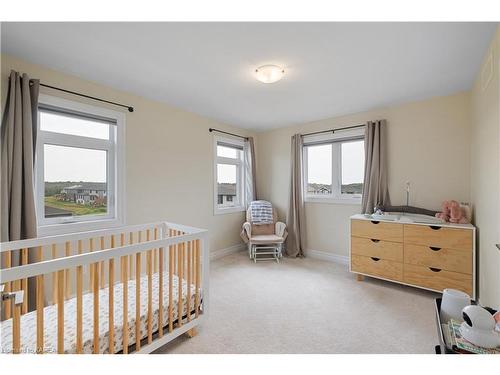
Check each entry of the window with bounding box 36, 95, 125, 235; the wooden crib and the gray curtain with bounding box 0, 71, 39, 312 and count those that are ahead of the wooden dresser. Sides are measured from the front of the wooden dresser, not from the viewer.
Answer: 3

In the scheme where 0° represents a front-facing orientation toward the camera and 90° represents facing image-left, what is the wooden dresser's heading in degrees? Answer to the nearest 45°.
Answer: approximately 45°

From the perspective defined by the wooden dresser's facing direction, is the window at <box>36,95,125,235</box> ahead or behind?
ahead

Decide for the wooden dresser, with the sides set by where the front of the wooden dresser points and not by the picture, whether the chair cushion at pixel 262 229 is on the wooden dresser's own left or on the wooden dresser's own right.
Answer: on the wooden dresser's own right
